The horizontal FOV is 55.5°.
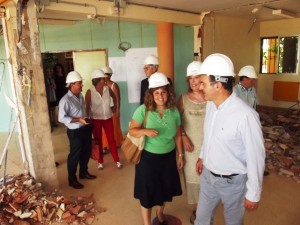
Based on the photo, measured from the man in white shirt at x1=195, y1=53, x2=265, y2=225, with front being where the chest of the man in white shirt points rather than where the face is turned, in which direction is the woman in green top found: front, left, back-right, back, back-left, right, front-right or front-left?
right

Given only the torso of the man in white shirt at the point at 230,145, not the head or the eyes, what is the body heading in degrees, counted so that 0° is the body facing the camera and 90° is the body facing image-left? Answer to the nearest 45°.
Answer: approximately 45°

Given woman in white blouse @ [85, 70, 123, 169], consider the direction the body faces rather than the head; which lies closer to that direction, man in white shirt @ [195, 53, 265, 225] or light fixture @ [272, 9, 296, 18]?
the man in white shirt

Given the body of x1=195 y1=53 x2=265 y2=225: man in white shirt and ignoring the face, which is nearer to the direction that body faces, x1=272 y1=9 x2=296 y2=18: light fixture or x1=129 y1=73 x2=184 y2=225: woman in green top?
the woman in green top

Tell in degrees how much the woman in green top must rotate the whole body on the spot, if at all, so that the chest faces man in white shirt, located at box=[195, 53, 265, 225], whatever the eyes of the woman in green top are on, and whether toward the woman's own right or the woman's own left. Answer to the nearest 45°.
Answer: approximately 45° to the woman's own left

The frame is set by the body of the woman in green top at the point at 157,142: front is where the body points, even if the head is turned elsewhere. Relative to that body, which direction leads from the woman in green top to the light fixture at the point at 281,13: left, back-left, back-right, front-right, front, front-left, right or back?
back-left

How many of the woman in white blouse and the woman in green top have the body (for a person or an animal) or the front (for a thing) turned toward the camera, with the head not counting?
2

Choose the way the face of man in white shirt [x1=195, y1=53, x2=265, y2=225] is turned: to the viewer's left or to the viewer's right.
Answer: to the viewer's left

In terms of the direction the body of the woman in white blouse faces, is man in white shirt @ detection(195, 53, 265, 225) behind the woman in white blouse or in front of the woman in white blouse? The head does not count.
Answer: in front

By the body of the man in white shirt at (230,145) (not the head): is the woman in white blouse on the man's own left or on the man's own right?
on the man's own right

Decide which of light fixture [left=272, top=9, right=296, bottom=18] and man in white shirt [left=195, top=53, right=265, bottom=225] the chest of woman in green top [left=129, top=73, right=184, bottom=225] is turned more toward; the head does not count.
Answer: the man in white shirt
